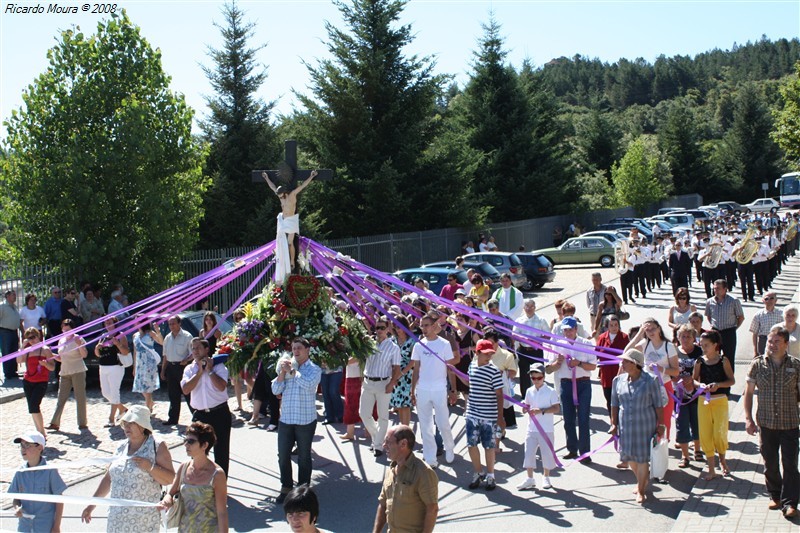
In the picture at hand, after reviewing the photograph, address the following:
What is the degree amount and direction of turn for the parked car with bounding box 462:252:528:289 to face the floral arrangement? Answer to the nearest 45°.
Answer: approximately 135° to its left

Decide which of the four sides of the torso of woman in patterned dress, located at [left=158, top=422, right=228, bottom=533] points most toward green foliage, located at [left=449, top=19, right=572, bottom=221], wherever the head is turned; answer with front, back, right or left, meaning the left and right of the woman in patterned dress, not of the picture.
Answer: back

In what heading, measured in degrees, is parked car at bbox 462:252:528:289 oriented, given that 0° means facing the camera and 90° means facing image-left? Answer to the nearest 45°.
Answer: approximately 135°

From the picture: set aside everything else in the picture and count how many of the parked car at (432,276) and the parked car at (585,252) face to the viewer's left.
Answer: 2

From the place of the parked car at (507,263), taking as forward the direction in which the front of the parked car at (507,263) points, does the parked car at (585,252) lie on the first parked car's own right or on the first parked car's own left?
on the first parked car's own right

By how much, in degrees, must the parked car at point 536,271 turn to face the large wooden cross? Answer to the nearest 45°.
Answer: approximately 135° to its left

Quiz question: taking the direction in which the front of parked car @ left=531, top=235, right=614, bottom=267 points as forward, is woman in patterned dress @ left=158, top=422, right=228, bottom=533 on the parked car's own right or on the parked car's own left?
on the parked car's own left

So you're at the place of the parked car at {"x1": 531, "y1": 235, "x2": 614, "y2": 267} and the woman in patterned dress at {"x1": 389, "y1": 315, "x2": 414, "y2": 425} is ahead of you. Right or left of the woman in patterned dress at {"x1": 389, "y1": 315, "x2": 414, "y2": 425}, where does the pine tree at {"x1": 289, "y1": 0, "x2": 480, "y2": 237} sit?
right

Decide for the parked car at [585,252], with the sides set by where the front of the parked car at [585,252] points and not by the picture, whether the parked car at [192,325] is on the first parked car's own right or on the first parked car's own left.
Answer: on the first parked car's own left

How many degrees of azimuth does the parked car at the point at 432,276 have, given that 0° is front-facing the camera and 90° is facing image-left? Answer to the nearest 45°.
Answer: approximately 90°

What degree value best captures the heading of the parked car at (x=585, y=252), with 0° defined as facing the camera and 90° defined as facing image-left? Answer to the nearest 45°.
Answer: approximately 90°

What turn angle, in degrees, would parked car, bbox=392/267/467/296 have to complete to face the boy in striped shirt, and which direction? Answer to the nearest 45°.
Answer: approximately 90° to its left

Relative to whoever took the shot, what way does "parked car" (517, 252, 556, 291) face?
facing away from the viewer and to the left of the viewer

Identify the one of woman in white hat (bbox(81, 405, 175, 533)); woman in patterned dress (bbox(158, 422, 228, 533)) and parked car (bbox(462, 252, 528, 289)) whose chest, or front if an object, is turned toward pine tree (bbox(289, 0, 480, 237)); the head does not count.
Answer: the parked car
